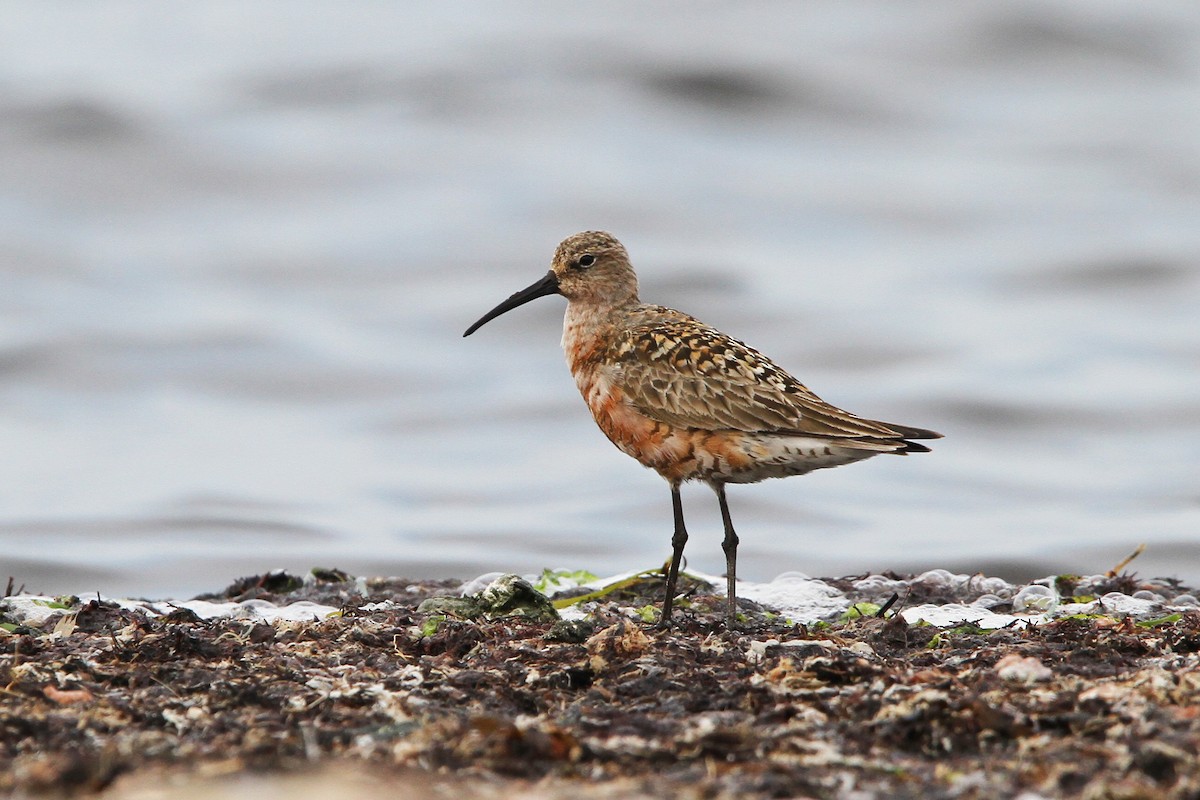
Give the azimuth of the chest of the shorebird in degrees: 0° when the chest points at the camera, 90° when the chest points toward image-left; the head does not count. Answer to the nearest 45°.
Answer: approximately 90°
